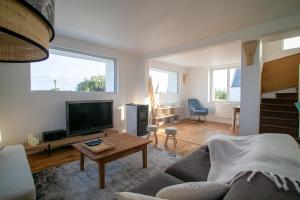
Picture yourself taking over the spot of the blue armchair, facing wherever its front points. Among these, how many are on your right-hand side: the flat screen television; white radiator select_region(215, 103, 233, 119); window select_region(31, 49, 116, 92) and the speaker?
3

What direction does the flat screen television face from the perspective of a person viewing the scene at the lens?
facing the viewer and to the right of the viewer

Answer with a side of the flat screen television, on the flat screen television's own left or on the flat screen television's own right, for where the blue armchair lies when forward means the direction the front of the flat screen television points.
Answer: on the flat screen television's own left

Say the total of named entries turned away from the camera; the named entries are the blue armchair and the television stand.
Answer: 0

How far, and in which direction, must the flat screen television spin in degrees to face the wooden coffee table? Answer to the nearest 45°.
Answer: approximately 45° to its right

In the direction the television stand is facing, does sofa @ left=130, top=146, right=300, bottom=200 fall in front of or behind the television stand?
in front

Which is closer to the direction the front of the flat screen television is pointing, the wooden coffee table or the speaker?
the wooden coffee table

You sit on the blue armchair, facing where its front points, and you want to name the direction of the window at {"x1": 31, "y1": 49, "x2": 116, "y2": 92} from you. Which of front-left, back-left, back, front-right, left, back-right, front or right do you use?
right

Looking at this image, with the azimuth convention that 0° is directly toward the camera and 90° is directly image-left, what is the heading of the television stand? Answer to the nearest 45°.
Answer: approximately 315°

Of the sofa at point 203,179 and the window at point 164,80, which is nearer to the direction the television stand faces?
the sofa

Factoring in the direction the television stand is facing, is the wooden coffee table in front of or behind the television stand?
in front

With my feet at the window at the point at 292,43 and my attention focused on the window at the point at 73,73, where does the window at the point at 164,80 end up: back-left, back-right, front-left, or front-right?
front-right

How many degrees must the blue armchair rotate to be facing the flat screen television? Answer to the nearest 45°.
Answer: approximately 90° to its right
